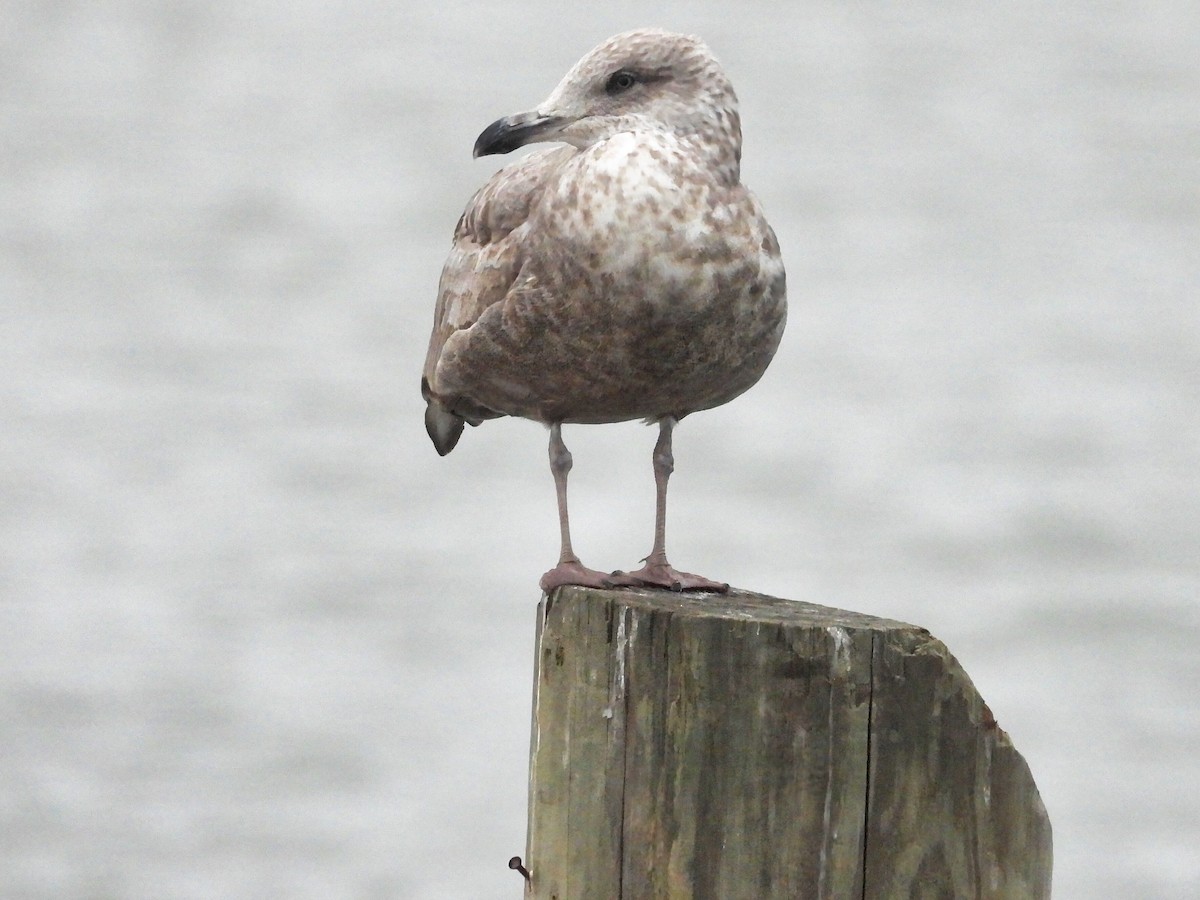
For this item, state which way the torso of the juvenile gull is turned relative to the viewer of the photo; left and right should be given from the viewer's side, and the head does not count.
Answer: facing the viewer and to the right of the viewer
